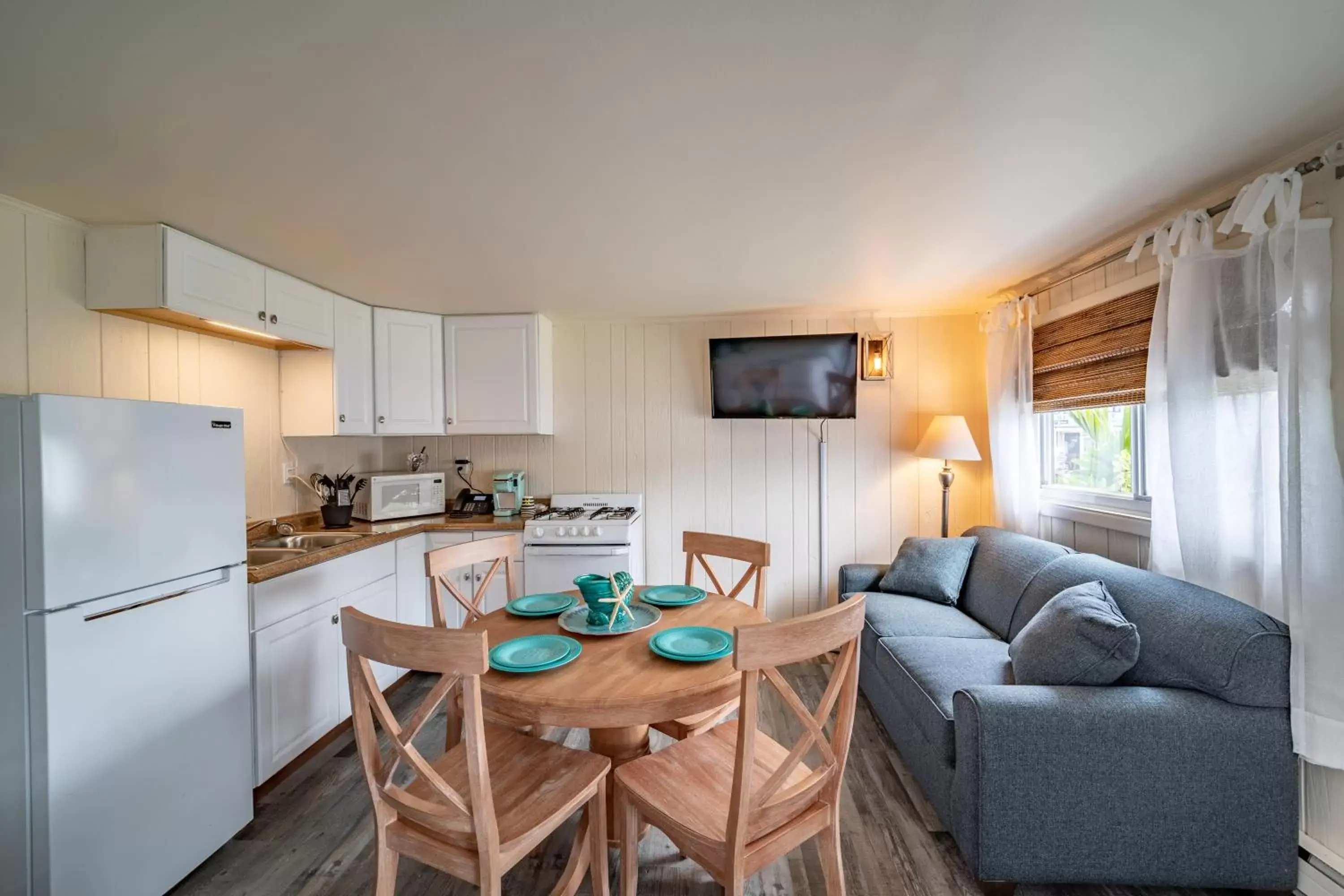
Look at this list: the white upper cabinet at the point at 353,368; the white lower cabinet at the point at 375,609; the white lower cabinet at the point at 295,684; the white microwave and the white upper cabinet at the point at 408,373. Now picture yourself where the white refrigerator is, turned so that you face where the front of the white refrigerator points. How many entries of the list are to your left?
5

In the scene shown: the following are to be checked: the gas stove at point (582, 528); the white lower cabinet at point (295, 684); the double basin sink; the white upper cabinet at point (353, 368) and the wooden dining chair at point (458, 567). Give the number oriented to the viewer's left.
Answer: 0

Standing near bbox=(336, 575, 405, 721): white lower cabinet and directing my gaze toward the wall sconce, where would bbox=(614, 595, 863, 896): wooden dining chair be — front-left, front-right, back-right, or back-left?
front-right

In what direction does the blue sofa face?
to the viewer's left

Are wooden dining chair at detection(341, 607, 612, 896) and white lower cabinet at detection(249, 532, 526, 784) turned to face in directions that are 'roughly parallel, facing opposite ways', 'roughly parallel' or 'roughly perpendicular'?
roughly perpendicular

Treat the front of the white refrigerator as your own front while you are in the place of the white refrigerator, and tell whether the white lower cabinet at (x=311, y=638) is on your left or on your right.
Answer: on your left

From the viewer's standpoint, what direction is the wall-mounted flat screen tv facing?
toward the camera

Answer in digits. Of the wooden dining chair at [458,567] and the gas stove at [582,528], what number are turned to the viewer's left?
0

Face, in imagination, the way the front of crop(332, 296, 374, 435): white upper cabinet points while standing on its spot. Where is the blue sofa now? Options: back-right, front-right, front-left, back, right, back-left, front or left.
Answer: front

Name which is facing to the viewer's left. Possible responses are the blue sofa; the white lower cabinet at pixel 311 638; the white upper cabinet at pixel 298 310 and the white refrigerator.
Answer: the blue sofa

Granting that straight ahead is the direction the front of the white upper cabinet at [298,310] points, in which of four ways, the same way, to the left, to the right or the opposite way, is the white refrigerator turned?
the same way

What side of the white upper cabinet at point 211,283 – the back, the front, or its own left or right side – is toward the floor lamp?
front

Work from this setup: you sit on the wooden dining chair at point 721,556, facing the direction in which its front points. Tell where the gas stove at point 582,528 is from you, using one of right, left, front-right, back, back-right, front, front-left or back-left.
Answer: right

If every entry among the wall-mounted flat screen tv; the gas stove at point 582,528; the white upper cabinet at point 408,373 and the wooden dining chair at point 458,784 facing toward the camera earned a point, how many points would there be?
3

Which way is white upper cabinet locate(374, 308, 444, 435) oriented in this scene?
toward the camera

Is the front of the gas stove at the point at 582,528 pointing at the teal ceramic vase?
yes

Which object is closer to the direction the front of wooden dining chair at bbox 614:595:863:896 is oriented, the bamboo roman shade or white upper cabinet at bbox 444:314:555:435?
the white upper cabinet

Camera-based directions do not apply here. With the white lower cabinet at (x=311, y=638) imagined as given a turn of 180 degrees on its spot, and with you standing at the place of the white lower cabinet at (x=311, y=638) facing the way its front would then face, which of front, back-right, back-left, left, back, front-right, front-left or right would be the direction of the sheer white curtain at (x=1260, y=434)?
back

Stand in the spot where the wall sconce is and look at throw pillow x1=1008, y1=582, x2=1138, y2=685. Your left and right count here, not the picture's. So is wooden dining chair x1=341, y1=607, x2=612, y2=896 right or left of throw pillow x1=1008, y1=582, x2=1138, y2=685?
right
